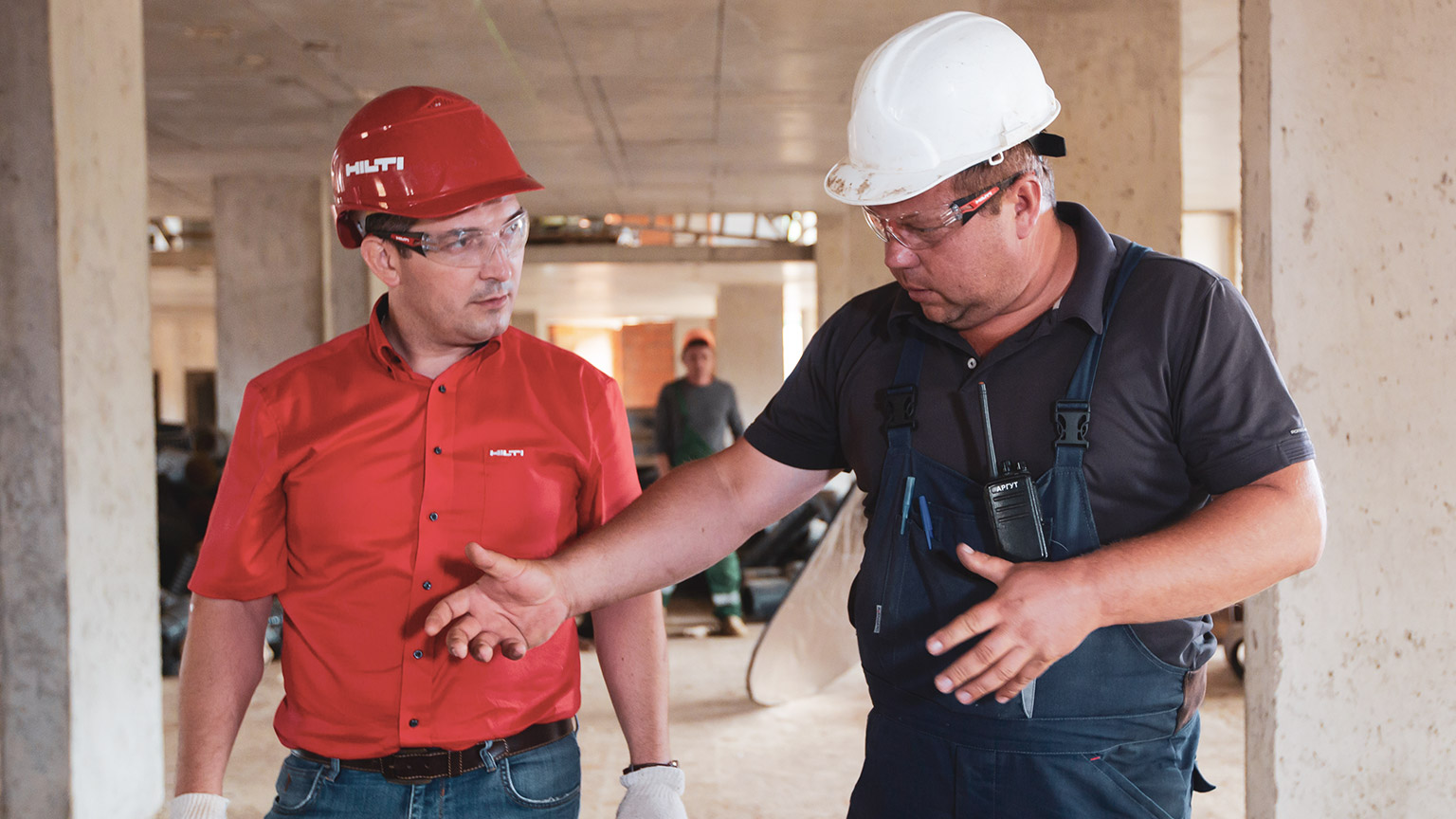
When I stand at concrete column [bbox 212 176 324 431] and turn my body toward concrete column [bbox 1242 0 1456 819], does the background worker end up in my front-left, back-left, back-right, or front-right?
front-left

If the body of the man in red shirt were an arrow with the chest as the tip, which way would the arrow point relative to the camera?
toward the camera

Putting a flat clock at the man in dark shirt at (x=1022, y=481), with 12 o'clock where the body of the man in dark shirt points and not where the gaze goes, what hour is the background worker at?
The background worker is roughly at 4 o'clock from the man in dark shirt.

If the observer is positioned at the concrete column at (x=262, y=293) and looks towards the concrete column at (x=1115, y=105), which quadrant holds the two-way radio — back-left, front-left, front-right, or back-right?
front-right

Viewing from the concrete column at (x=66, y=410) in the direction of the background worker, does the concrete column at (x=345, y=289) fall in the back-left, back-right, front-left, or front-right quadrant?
front-left

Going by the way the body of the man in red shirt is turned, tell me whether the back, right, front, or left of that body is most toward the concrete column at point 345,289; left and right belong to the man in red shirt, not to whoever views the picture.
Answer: back

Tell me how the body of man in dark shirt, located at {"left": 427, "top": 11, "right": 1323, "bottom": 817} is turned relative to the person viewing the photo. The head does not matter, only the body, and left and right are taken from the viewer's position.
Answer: facing the viewer and to the left of the viewer

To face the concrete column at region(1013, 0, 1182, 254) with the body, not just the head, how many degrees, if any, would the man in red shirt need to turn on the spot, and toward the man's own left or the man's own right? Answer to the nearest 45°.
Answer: approximately 135° to the man's own left

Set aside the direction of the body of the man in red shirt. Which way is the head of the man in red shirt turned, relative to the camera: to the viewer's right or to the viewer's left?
to the viewer's right

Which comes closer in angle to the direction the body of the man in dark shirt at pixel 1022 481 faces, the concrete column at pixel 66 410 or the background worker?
the concrete column

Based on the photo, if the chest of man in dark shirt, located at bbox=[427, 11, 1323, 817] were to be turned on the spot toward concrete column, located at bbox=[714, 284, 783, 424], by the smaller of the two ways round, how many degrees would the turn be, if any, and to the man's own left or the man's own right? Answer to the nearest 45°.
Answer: approximately 135° to the man's own right

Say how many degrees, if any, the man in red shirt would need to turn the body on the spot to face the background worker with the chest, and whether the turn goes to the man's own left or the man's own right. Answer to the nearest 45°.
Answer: approximately 180°

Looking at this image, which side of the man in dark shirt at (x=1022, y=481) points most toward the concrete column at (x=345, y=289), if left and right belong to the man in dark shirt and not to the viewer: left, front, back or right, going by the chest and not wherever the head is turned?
right

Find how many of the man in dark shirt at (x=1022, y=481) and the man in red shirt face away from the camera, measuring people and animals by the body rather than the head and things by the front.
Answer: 0

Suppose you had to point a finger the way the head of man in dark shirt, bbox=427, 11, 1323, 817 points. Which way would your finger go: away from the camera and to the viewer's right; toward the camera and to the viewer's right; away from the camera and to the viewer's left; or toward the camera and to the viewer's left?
toward the camera and to the viewer's left

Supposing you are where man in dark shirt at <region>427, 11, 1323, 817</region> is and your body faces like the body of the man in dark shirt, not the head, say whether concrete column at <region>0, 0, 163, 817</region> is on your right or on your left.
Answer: on your right
